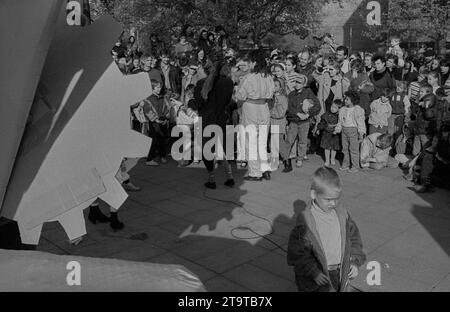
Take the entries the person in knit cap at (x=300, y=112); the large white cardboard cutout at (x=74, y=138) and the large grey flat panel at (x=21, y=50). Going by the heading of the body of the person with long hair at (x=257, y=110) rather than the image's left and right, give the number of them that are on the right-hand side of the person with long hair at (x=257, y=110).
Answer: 1

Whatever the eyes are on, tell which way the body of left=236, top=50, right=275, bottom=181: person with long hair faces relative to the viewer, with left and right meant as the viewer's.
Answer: facing away from the viewer and to the left of the viewer

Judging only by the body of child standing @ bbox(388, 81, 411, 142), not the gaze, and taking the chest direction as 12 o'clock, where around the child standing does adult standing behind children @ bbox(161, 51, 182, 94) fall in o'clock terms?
The adult standing behind children is roughly at 2 o'clock from the child standing.

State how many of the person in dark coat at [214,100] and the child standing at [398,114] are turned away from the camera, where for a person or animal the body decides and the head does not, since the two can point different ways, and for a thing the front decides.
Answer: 1

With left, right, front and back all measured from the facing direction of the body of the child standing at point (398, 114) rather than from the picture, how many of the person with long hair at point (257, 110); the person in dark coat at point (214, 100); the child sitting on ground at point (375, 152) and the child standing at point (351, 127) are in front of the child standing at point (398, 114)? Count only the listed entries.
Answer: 4

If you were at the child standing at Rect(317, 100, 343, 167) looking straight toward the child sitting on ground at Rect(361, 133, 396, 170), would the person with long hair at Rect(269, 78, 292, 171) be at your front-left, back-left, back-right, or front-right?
back-right

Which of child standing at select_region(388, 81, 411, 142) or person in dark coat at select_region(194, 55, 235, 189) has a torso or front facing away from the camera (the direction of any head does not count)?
the person in dark coat

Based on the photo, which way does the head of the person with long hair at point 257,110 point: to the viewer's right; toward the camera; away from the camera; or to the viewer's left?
away from the camera

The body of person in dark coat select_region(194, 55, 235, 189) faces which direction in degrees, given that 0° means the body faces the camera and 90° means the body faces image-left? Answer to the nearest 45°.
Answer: approximately 180°

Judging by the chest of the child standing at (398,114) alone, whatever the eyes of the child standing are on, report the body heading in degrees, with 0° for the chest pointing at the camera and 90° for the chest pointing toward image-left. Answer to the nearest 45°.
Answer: approximately 45°

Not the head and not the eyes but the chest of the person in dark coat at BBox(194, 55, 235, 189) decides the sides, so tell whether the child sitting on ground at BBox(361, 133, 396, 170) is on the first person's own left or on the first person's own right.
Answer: on the first person's own right

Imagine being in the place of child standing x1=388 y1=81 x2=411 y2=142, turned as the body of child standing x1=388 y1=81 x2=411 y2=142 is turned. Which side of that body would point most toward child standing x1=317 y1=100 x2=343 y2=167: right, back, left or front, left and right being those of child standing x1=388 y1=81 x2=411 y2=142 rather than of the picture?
front

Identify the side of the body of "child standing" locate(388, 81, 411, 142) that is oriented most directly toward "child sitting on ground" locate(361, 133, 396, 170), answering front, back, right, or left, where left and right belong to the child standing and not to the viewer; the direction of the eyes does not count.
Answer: front
